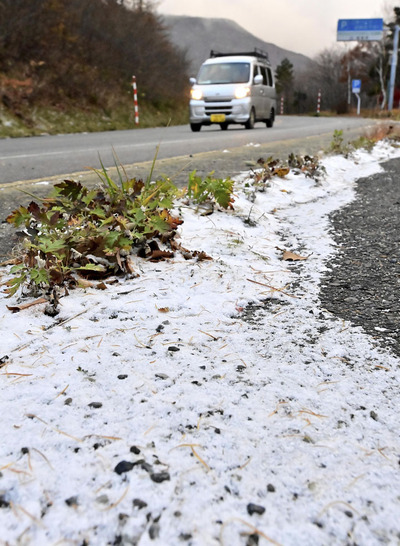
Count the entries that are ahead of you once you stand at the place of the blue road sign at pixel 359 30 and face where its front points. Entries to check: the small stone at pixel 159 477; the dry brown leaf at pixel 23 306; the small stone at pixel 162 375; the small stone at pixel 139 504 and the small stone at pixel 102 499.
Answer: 5

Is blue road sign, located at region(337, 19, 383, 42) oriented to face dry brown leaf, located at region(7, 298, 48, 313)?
yes

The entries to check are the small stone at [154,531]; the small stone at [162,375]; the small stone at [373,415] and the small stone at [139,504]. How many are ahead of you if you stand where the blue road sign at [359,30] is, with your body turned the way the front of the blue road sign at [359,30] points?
4

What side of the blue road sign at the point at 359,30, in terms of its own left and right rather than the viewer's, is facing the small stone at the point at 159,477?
front

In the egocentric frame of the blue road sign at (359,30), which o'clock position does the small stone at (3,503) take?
The small stone is roughly at 12 o'clock from the blue road sign.

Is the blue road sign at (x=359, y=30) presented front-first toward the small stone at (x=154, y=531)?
yes

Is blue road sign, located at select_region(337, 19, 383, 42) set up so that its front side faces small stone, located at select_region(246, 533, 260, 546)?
yes

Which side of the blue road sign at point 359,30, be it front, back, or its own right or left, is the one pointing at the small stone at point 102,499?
front

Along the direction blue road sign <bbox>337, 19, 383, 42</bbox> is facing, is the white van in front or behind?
in front

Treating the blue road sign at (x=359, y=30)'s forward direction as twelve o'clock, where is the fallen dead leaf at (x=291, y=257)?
The fallen dead leaf is roughly at 12 o'clock from the blue road sign.

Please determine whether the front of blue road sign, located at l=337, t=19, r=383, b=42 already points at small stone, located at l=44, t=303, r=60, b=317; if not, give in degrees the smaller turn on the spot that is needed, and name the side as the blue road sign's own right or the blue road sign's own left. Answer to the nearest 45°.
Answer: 0° — it already faces it

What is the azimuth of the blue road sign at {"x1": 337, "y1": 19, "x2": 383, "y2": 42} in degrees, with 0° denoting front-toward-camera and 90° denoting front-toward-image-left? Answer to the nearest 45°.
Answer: approximately 0°
